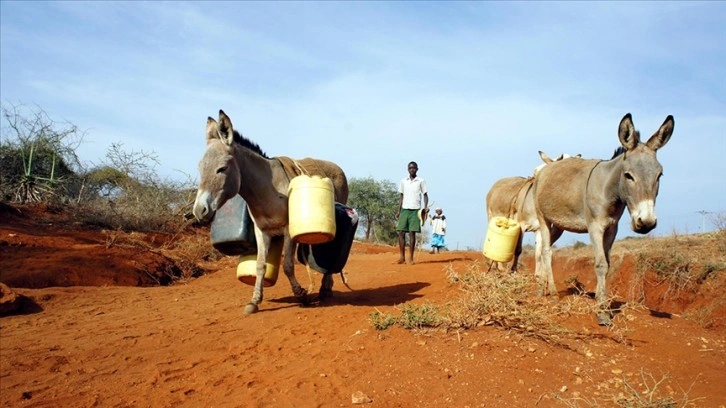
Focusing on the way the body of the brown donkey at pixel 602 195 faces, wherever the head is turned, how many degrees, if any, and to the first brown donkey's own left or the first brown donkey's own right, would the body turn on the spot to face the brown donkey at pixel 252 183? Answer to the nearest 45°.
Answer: approximately 135° to the first brown donkey's own right

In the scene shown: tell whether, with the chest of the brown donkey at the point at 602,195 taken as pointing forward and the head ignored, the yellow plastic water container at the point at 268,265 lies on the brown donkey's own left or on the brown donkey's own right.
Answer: on the brown donkey's own right

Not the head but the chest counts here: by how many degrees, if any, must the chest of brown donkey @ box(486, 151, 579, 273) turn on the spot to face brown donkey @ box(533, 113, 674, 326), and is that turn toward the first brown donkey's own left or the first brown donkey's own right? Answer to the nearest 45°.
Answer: approximately 45° to the first brown donkey's own right

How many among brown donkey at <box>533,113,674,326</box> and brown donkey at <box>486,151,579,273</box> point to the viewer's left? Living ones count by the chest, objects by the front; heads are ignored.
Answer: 0

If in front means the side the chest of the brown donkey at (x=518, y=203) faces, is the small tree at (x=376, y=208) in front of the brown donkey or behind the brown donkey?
behind

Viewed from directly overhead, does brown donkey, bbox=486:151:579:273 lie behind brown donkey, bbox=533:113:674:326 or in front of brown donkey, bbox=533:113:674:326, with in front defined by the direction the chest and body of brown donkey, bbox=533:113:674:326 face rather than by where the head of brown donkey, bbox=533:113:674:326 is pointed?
behind

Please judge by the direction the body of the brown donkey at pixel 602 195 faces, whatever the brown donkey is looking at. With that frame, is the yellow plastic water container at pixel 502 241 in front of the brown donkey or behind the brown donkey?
behind

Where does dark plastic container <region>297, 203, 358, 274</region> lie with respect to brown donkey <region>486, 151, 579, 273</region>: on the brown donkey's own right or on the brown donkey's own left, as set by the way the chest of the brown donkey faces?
on the brown donkey's own right

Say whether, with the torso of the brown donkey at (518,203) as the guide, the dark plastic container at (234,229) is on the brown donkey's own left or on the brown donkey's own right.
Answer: on the brown donkey's own right

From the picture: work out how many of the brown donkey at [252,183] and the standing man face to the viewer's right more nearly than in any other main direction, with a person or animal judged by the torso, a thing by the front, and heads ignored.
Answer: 0

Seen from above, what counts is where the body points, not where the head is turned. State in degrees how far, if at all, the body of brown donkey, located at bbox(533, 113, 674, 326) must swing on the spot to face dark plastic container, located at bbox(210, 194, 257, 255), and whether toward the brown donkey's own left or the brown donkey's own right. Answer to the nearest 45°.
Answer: approximately 135° to the brown donkey's own right

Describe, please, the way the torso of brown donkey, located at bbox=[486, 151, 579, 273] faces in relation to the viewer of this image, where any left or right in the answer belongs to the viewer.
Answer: facing the viewer and to the right of the viewer

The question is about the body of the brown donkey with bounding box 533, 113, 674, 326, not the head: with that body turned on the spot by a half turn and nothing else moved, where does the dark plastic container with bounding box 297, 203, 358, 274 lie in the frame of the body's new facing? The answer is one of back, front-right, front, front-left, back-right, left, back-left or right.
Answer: front-left

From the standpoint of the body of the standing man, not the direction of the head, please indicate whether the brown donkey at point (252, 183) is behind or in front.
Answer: in front

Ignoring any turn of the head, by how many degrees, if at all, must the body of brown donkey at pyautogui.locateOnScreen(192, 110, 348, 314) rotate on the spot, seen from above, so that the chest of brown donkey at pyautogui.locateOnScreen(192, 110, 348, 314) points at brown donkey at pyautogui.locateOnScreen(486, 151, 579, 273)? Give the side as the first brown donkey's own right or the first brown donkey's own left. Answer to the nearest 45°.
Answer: approximately 180°
